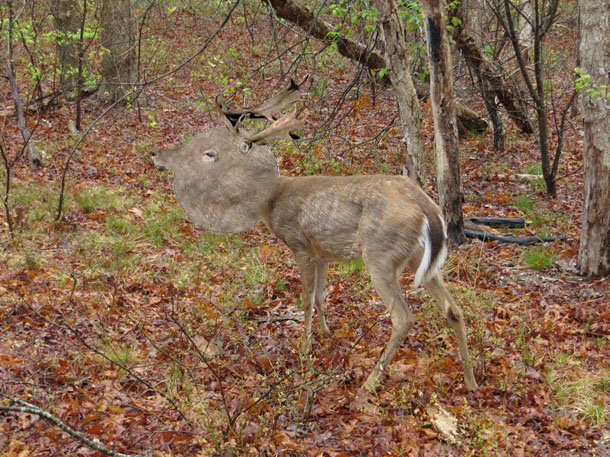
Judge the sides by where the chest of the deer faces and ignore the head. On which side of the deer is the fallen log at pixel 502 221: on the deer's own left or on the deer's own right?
on the deer's own right

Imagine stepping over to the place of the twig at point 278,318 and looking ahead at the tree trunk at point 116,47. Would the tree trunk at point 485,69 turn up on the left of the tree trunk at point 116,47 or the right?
right

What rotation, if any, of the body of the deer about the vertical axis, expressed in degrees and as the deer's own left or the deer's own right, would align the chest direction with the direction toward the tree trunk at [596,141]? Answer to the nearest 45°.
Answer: approximately 90° to the deer's own right

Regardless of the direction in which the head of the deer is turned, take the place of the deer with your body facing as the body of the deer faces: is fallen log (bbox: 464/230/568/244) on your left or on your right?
on your right

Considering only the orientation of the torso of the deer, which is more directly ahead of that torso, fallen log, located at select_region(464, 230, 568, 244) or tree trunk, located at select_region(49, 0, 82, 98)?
the tree trunk

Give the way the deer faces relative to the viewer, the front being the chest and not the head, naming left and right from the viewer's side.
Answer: facing away from the viewer and to the left of the viewer

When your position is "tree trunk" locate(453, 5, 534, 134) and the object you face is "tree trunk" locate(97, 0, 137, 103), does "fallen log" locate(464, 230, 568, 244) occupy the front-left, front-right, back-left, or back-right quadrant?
back-left
